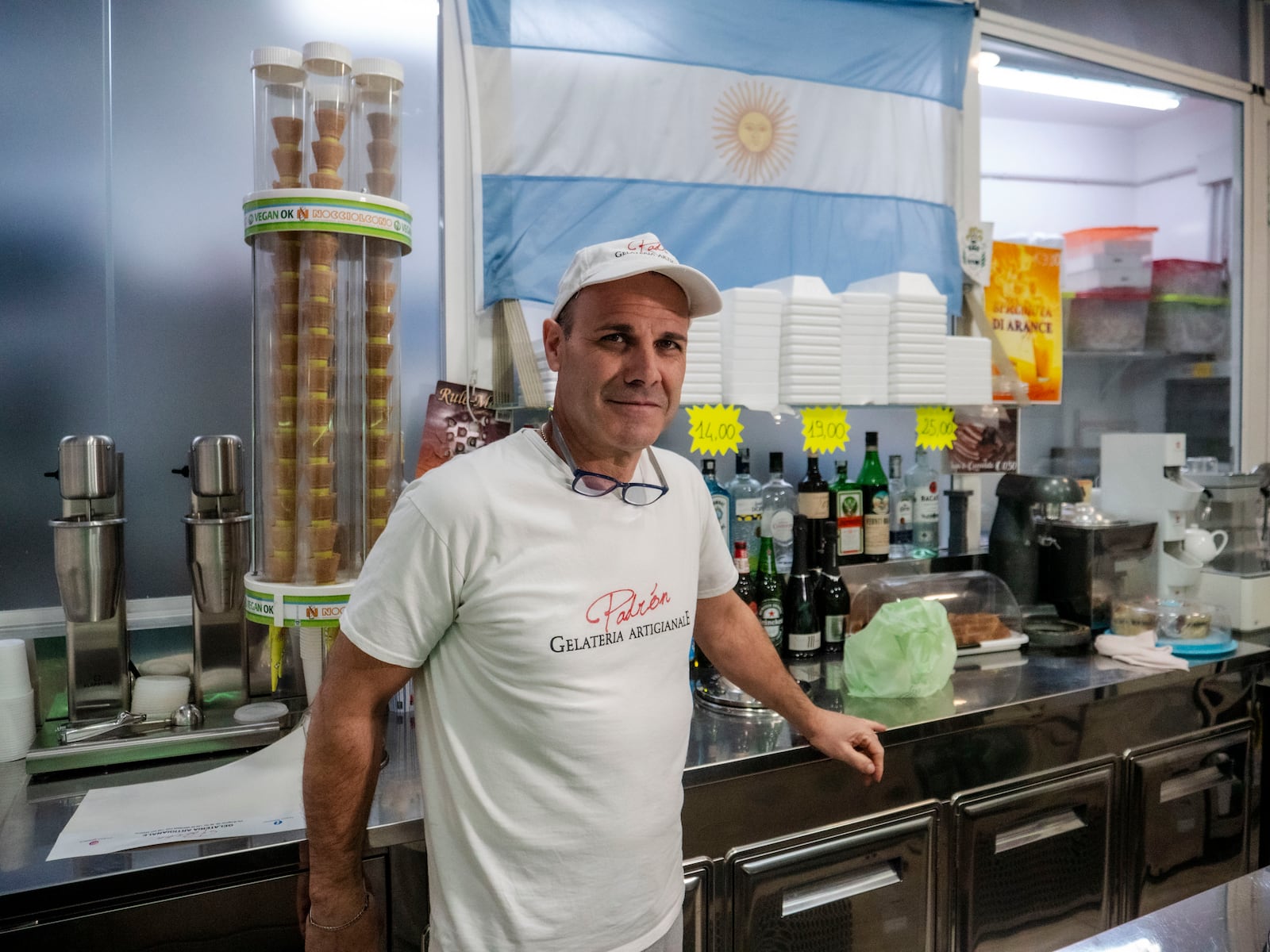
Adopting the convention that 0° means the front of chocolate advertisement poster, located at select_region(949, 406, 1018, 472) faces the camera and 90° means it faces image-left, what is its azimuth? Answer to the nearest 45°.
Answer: approximately 0°

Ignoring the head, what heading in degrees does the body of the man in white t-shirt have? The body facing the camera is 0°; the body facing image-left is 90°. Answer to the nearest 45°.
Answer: approximately 315°

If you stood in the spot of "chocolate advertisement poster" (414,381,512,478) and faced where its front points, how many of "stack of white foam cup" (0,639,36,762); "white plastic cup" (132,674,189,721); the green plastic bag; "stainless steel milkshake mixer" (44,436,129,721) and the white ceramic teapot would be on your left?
2

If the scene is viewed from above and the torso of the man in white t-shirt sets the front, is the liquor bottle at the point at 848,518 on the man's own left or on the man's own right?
on the man's own left

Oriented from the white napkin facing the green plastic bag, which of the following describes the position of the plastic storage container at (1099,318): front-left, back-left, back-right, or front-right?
back-right

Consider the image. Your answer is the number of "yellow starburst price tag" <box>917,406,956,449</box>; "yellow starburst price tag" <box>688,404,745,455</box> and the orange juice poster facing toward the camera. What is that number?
3

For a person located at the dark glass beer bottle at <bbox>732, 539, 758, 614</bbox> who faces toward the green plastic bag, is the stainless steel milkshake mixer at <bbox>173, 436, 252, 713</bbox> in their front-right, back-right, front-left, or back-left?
back-right

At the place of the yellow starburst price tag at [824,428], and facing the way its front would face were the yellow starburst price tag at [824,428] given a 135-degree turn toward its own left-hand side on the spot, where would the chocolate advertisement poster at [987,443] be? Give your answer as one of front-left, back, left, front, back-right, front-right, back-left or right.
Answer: front
